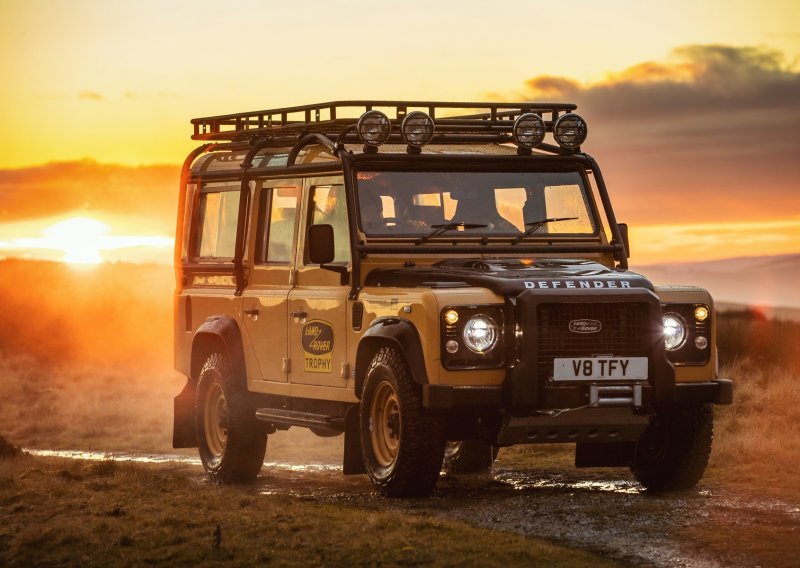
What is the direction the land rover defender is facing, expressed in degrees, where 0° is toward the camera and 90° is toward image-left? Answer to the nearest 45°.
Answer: approximately 315°
